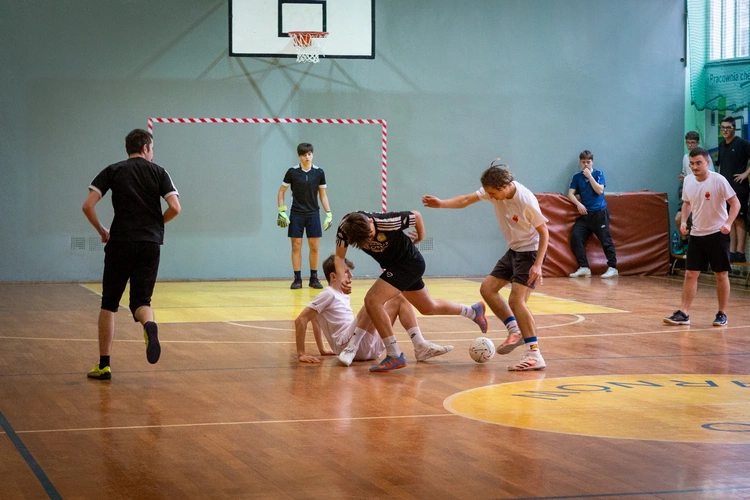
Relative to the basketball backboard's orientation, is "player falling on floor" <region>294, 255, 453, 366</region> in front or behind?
in front

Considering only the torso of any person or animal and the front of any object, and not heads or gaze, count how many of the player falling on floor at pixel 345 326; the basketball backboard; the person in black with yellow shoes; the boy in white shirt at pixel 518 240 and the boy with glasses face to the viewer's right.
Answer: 1

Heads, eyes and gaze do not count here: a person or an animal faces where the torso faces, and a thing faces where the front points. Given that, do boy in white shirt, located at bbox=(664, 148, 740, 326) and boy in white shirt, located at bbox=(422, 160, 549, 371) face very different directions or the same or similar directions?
same or similar directions

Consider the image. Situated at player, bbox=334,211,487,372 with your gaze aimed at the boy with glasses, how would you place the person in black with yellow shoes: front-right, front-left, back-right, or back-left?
back-left

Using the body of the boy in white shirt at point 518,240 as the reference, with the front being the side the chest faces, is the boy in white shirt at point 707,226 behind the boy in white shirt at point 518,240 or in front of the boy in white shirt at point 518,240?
behind

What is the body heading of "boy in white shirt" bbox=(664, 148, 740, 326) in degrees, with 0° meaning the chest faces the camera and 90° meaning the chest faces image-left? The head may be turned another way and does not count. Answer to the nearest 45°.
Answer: approximately 45°

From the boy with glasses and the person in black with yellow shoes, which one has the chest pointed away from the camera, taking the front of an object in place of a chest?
the person in black with yellow shoes

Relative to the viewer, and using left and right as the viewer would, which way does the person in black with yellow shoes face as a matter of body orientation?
facing away from the viewer

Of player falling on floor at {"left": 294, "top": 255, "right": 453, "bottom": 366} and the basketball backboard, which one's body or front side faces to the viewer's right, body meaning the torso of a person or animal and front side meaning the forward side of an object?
the player falling on floor

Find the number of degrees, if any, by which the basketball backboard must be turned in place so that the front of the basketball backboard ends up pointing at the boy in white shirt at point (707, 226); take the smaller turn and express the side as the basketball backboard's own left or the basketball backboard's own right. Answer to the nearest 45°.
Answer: approximately 45° to the basketball backboard's own left

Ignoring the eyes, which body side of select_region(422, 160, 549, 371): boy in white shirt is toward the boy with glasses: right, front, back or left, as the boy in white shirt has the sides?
back

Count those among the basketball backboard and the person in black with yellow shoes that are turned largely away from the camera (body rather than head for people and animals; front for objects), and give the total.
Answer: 1

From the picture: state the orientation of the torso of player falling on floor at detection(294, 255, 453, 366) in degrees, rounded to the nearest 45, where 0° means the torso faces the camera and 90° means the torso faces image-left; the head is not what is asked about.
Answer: approximately 270°

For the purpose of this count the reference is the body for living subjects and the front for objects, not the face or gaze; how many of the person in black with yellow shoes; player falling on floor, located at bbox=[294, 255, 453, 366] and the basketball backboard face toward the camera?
1

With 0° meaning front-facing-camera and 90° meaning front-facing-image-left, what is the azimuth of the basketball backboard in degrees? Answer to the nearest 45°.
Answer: approximately 0°

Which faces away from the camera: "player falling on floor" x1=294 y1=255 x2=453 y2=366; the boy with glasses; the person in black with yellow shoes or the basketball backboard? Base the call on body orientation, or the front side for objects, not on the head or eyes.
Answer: the person in black with yellow shoes

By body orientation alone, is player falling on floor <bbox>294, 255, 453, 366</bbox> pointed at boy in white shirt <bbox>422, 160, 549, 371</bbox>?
yes

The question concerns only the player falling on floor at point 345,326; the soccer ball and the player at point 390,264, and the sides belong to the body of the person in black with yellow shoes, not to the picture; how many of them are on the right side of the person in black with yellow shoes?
3

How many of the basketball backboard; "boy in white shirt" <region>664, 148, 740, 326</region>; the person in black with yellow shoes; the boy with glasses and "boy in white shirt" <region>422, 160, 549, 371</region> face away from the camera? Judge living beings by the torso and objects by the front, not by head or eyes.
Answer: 1

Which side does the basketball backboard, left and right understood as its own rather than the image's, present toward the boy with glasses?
left
